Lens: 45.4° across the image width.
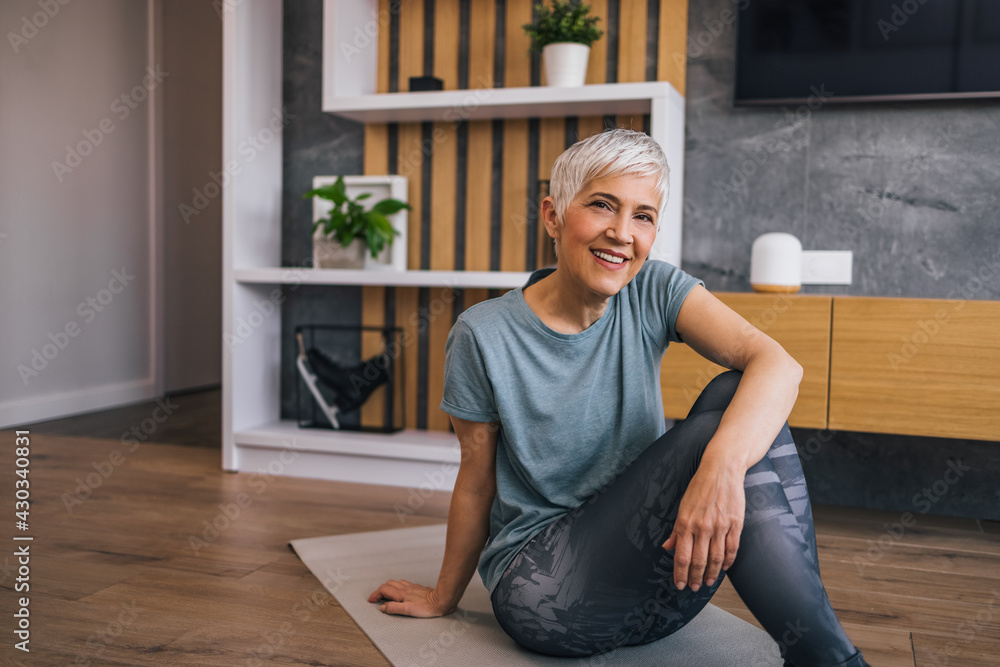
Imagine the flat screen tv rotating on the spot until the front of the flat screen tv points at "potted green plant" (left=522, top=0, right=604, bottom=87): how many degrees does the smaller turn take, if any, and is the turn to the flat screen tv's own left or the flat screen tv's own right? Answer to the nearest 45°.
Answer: approximately 90° to the flat screen tv's own right

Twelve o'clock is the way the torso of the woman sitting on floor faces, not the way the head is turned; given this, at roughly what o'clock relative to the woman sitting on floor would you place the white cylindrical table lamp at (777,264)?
The white cylindrical table lamp is roughly at 8 o'clock from the woman sitting on floor.

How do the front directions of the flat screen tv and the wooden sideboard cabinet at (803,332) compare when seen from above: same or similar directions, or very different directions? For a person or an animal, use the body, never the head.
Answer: same or similar directions

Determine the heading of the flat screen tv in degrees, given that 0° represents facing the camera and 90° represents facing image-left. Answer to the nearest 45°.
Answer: approximately 0°

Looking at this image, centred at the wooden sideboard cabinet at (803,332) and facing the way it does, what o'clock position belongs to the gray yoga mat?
The gray yoga mat is roughly at 1 o'clock from the wooden sideboard cabinet.

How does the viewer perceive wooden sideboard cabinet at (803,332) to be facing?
facing the viewer

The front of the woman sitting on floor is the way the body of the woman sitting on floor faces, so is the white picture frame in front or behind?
behind

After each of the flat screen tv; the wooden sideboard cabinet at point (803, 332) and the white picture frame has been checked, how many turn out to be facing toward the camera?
3

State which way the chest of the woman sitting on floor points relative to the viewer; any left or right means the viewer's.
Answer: facing the viewer and to the right of the viewer

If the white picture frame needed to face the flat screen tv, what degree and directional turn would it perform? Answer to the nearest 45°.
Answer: approximately 45° to its left

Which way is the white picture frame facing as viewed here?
toward the camera
